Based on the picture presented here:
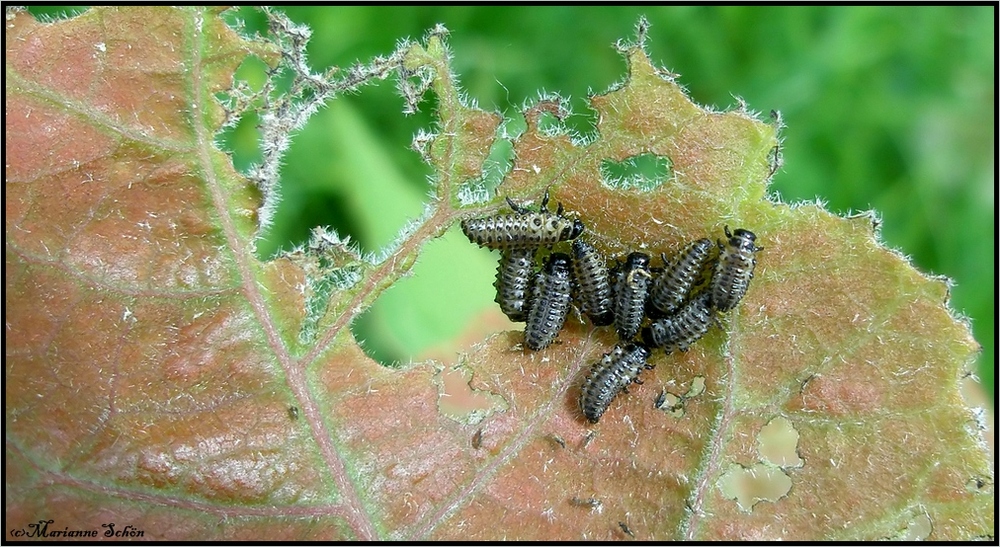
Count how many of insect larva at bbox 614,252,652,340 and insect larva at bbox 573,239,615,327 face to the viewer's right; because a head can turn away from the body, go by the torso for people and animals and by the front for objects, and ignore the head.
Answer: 0

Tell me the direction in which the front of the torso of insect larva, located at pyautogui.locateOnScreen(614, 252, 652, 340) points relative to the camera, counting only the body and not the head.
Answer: away from the camera

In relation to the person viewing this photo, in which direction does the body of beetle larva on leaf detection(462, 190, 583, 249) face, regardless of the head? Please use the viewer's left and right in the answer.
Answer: facing to the right of the viewer

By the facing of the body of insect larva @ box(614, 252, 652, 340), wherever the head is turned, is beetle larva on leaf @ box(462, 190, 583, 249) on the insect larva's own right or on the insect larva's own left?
on the insect larva's own left

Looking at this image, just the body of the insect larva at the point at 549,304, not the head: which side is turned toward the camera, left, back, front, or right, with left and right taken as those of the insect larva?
back

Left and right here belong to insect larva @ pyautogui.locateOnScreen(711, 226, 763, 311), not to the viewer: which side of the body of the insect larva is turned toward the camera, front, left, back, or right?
back

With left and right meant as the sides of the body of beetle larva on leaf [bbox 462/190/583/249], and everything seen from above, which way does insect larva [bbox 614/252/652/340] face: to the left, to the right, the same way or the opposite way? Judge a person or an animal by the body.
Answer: to the left

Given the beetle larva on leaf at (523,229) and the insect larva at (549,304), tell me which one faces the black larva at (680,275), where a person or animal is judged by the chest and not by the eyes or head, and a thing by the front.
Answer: the beetle larva on leaf

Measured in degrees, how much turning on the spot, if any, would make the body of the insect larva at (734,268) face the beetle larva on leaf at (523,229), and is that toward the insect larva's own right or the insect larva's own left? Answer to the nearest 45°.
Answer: approximately 90° to the insect larva's own left

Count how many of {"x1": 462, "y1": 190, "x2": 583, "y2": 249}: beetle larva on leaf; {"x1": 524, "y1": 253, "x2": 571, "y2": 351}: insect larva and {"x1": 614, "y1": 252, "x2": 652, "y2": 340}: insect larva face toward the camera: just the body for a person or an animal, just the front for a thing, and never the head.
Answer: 0
